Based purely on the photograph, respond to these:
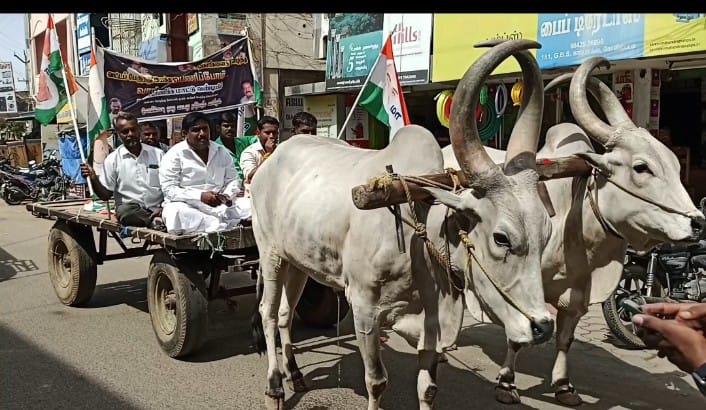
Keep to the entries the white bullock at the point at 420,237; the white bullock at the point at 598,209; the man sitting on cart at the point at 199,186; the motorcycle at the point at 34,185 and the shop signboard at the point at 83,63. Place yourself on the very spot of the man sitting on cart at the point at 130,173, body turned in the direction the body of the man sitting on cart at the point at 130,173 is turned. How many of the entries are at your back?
2

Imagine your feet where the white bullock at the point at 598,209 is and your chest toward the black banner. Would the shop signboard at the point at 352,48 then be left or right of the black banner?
right

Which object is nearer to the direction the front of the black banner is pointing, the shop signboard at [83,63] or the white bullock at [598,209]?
the white bullock

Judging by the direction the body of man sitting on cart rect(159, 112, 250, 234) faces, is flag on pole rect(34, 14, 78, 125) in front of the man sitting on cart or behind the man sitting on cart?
behind

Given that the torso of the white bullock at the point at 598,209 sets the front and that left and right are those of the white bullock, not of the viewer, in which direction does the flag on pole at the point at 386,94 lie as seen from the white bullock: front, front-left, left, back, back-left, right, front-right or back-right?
back

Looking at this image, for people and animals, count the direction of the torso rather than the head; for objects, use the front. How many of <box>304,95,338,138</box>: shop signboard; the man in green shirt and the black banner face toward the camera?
3

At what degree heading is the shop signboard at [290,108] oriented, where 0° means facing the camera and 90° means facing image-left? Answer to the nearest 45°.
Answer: approximately 0°

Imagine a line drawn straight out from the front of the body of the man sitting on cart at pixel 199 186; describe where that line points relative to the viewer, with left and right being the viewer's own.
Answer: facing the viewer and to the right of the viewer

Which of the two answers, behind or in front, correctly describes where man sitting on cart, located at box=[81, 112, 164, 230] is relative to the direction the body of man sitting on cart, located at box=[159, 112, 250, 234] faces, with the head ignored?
behind

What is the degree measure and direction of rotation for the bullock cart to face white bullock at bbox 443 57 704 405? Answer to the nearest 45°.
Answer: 0° — it already faces it
